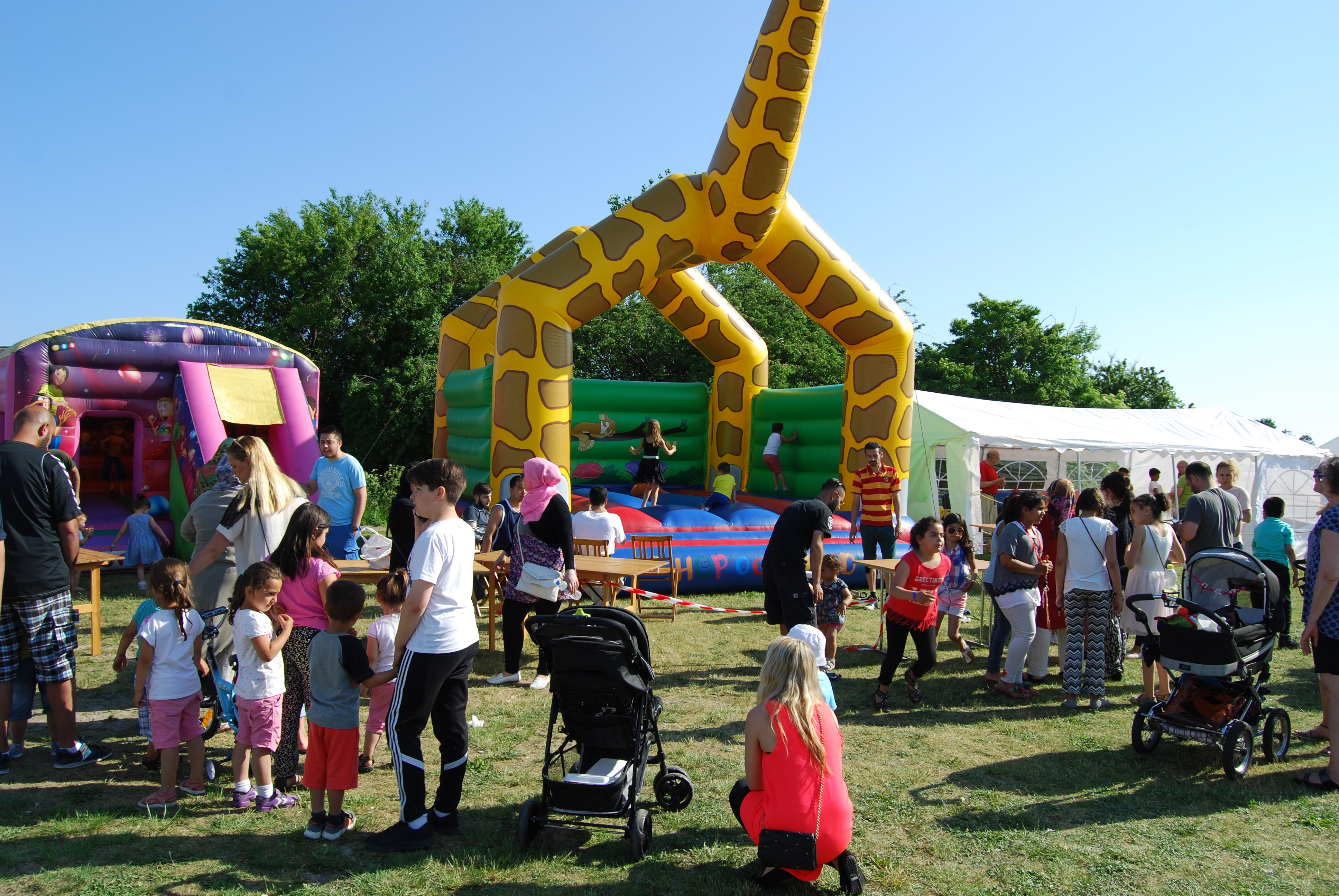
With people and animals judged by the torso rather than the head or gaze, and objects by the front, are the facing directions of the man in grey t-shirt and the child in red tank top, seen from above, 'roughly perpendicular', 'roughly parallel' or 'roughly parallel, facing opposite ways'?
roughly parallel, facing opposite ways

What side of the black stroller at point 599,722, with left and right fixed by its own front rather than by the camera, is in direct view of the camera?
back

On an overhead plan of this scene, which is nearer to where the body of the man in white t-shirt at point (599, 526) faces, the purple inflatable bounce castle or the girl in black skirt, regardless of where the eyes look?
the girl in black skirt

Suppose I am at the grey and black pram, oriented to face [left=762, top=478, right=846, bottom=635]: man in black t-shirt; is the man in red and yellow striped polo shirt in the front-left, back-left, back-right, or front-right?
front-right

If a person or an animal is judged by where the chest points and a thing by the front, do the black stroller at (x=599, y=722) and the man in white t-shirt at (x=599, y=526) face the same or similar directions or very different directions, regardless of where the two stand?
same or similar directions

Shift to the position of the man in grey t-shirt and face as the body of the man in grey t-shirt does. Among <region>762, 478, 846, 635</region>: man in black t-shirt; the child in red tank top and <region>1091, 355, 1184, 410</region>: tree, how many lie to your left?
2

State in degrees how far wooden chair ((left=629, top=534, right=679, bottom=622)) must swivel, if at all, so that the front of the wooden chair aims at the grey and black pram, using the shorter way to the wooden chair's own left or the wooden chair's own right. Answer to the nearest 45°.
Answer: approximately 135° to the wooden chair's own right

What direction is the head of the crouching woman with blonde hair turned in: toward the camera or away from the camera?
away from the camera

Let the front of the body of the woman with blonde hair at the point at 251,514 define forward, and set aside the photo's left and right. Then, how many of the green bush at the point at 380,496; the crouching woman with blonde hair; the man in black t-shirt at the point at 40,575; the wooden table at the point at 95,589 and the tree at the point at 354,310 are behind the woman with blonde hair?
1

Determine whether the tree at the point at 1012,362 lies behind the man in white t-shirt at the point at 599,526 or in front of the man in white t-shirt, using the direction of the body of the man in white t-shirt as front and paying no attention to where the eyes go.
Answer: in front

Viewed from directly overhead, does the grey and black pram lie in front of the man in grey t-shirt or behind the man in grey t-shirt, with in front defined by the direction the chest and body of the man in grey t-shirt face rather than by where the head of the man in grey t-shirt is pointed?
behind

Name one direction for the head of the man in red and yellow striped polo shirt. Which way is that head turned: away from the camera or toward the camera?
toward the camera

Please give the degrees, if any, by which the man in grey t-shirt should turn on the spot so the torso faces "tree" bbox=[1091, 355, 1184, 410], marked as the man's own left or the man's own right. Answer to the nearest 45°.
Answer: approximately 45° to the man's own right

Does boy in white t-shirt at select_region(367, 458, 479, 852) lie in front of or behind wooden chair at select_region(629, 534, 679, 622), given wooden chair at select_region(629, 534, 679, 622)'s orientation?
behind

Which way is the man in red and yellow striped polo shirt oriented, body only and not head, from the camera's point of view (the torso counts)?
toward the camera
